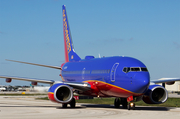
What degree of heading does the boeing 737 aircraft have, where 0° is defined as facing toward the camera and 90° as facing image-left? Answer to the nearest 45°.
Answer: approximately 315°
